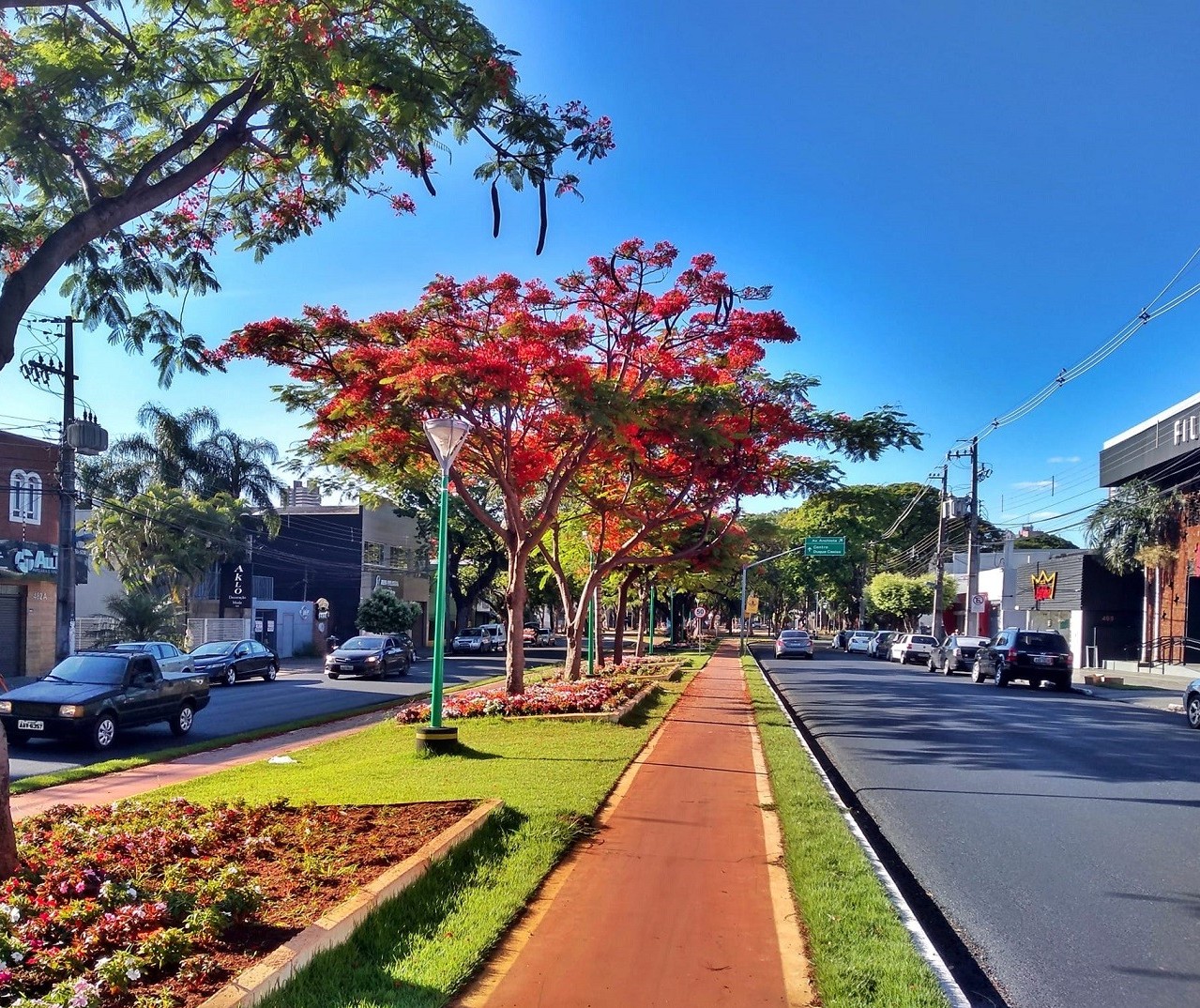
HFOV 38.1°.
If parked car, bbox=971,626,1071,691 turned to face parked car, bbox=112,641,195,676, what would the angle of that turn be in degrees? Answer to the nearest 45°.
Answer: approximately 90° to its left

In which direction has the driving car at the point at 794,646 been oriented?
away from the camera

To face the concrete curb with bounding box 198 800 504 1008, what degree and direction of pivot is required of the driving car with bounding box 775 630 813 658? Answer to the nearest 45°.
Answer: approximately 180°

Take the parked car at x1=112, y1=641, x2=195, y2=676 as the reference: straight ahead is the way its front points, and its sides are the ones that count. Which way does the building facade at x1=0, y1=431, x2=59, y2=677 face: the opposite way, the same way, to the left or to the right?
to the left

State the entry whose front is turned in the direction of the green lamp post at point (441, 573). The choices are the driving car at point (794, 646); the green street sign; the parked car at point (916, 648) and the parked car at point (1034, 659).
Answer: the green street sign

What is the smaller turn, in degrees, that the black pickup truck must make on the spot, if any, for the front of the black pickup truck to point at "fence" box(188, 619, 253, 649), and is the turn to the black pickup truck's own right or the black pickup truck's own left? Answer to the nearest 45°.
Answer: approximately 135° to the black pickup truck's own right

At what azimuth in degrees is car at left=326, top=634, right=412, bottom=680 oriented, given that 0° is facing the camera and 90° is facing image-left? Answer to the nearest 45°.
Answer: approximately 45°

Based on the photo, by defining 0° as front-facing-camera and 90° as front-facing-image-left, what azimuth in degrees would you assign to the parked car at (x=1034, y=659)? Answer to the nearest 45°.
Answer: approximately 135°

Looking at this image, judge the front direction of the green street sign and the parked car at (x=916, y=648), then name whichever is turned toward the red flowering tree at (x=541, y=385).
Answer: the green street sign

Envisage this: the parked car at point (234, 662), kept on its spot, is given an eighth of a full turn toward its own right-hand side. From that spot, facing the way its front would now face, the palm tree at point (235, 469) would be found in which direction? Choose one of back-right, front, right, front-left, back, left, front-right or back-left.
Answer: right

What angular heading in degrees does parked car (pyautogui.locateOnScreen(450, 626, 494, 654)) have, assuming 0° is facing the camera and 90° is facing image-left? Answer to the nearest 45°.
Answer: approximately 45°

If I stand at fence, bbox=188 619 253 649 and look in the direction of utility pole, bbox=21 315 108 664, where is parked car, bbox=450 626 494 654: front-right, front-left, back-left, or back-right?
back-left

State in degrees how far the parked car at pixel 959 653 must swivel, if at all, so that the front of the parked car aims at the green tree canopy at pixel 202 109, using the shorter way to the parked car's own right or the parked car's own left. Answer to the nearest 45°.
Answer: approximately 135° to the parked car's own left

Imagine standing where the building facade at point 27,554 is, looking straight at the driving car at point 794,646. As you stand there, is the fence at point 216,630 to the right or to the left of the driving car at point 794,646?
left

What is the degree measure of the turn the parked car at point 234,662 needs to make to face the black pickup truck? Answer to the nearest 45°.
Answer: approximately 45° to its left
